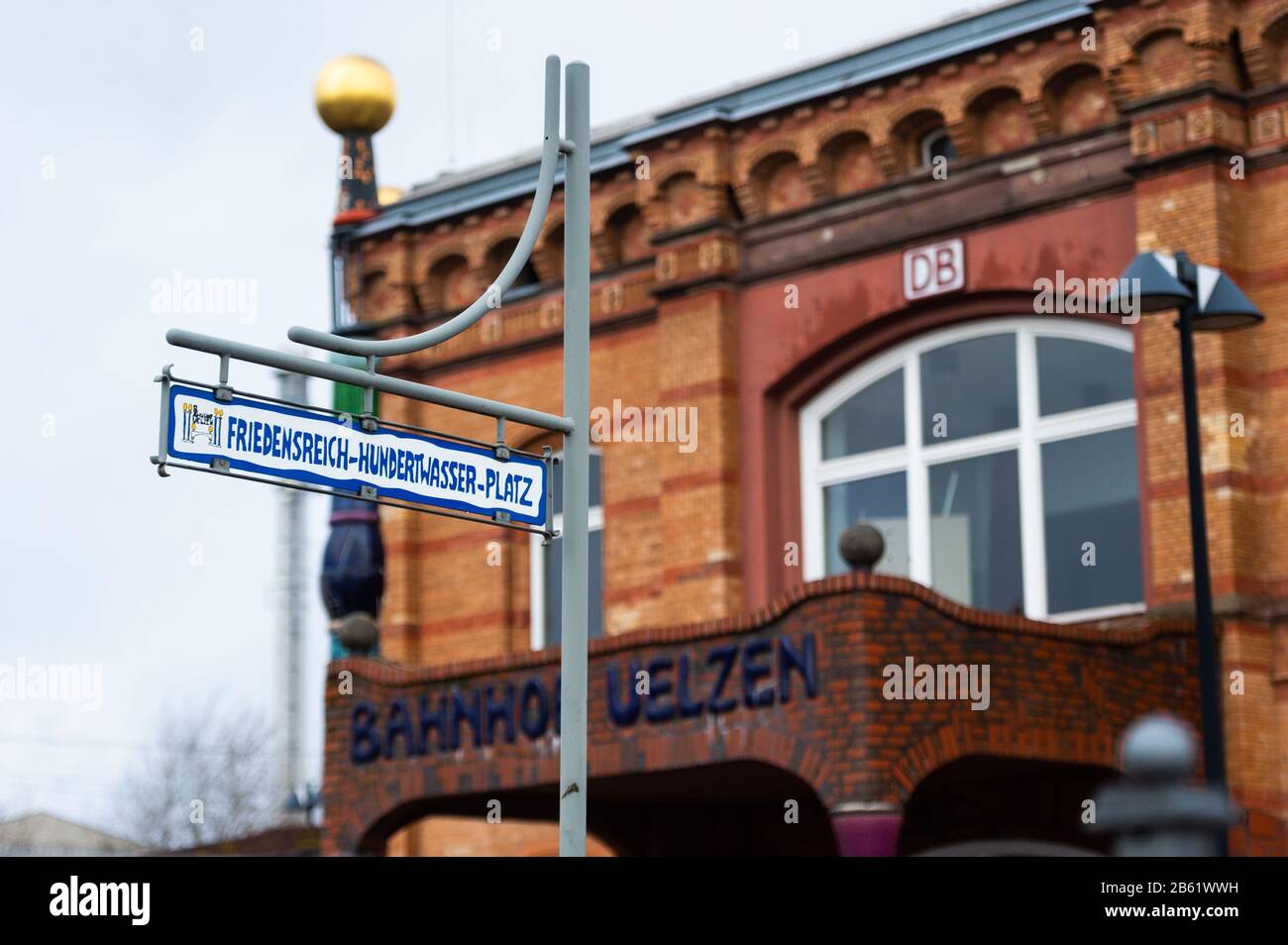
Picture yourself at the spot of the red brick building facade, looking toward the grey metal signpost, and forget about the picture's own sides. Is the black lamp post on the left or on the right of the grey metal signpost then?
left

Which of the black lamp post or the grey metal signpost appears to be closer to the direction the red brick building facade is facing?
the grey metal signpost

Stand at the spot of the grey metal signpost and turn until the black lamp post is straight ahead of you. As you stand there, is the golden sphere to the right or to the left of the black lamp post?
left

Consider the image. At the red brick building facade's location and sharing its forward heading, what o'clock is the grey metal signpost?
The grey metal signpost is roughly at 11 o'clock from the red brick building facade.

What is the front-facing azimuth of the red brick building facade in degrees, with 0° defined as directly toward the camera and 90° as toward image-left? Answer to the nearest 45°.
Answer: approximately 45°

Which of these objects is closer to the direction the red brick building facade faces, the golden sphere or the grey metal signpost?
the grey metal signpost
